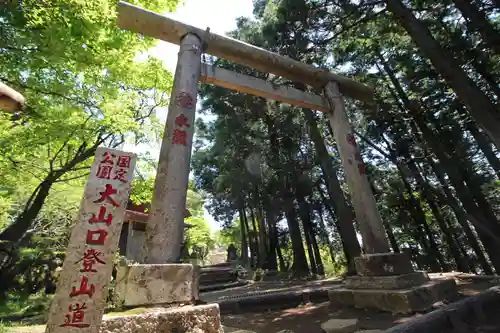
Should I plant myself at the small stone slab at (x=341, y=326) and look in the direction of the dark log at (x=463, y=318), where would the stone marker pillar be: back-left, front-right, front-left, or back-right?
back-right

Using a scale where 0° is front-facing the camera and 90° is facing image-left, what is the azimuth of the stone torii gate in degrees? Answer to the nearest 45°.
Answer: approximately 315°

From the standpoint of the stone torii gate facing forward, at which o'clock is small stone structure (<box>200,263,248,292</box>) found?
The small stone structure is roughly at 7 o'clock from the stone torii gate.

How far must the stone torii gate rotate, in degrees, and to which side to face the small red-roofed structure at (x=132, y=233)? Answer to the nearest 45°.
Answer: approximately 180°
